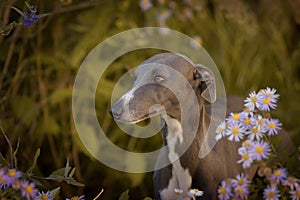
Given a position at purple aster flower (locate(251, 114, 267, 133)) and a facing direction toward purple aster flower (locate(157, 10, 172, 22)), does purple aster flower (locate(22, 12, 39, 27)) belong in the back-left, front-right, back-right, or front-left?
front-left

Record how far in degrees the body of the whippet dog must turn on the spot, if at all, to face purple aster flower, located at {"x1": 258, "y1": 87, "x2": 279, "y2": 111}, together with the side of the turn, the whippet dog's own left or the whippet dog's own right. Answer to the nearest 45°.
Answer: approximately 90° to the whippet dog's own left

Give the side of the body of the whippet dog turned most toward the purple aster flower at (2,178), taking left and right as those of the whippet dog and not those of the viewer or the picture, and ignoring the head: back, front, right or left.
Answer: front

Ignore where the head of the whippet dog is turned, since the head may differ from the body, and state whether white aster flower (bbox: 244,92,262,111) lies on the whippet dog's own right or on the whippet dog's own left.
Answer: on the whippet dog's own left

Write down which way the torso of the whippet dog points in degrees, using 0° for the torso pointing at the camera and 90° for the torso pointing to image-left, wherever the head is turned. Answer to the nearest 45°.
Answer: approximately 45°

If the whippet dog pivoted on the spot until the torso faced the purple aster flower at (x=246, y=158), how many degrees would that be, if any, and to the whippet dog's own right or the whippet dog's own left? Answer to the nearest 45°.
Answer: approximately 90° to the whippet dog's own left
